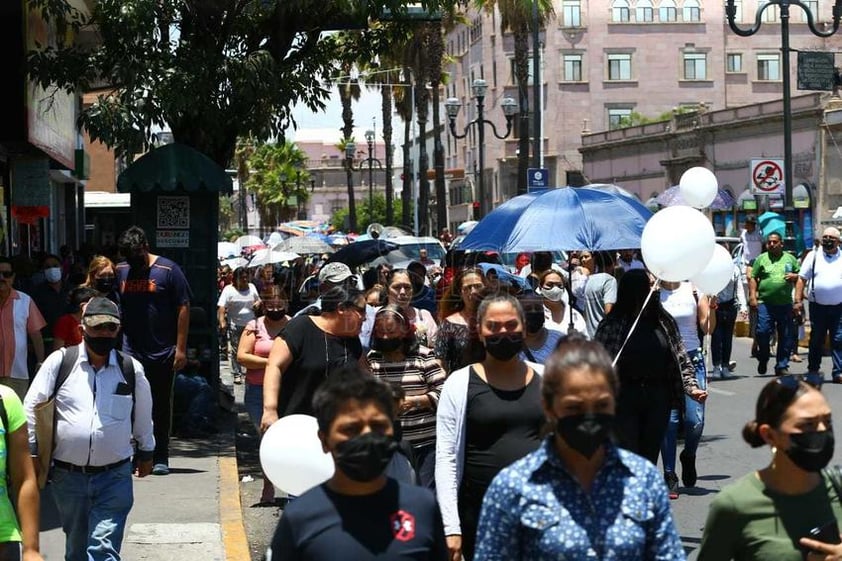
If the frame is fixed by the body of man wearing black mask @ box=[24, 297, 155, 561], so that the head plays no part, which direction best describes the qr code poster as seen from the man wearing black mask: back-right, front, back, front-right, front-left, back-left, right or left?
back

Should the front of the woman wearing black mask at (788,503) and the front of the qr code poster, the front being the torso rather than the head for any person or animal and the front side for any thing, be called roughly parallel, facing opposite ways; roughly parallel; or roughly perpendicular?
roughly parallel

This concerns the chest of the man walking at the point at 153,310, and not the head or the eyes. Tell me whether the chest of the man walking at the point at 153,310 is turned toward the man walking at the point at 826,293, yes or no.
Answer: no

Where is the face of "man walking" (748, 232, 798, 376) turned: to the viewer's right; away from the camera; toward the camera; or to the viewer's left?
toward the camera

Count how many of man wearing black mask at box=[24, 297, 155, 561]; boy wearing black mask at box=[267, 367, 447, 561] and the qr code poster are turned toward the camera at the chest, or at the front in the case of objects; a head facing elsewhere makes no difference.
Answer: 3

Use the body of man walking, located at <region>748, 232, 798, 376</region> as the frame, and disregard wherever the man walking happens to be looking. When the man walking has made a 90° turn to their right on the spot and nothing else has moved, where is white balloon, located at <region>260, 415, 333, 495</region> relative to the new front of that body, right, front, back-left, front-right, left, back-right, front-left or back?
left

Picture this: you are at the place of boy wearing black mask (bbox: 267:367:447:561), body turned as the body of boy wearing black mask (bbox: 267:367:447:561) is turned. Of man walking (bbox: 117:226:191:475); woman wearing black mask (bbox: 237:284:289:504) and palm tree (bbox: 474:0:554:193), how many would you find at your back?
3

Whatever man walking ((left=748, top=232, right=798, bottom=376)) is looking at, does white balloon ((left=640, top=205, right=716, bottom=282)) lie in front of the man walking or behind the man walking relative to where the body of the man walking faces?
in front

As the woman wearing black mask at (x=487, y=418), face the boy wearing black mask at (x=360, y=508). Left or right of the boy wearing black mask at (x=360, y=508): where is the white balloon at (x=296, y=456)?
right

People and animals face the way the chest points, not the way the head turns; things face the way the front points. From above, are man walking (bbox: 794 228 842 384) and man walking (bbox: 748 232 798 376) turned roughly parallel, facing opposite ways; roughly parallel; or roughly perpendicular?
roughly parallel

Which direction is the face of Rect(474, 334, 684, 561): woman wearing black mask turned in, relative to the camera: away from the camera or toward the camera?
toward the camera

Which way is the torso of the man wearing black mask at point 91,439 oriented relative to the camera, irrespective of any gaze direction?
toward the camera

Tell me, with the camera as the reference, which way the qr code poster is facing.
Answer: facing the viewer

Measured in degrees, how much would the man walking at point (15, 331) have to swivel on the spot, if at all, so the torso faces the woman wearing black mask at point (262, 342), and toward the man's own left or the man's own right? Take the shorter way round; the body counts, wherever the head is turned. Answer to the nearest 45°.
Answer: approximately 90° to the man's own left

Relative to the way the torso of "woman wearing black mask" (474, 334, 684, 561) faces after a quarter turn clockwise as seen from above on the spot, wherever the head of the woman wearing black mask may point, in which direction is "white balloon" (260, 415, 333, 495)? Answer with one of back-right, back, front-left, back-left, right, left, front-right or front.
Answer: front-right

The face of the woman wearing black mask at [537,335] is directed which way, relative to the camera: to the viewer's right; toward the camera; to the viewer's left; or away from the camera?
toward the camera

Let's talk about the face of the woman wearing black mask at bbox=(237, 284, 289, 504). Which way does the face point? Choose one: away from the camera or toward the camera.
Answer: toward the camera

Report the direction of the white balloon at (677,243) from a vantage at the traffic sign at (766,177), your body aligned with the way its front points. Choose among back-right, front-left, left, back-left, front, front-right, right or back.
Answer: front

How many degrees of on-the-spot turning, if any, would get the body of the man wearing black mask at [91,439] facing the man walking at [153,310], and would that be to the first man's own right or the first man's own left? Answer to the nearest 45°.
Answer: approximately 180°

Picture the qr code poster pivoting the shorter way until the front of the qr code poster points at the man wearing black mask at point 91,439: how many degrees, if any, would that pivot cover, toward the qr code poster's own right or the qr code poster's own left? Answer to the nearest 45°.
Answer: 0° — it already faces them

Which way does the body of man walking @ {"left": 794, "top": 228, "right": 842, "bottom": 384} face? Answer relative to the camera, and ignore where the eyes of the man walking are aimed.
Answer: toward the camera

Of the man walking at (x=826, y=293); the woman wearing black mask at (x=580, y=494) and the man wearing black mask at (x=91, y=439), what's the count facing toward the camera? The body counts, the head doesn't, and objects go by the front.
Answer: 3

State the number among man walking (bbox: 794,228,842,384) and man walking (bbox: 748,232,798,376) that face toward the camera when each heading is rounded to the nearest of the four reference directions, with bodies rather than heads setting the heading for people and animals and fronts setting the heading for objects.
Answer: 2

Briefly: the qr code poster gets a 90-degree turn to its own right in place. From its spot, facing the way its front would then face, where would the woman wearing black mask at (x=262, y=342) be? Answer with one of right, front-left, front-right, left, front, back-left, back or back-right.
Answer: left
